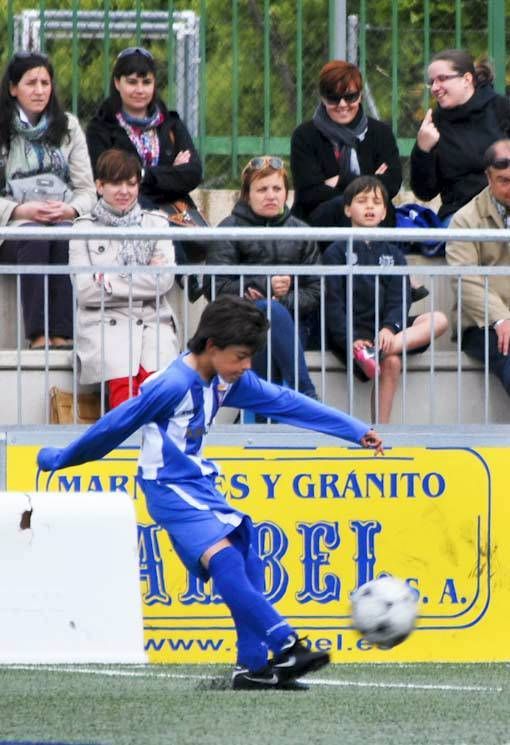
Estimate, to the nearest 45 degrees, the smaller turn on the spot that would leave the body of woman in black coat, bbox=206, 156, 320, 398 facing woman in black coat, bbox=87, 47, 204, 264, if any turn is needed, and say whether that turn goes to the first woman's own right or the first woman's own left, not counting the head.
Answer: approximately 135° to the first woman's own right

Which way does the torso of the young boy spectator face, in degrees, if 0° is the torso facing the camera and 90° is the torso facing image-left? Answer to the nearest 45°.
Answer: approximately 0°

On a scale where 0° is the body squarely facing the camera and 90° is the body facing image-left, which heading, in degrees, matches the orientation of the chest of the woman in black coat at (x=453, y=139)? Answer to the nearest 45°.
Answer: approximately 45°

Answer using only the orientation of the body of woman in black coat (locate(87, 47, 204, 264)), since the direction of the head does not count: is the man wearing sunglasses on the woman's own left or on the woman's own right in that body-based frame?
on the woman's own left

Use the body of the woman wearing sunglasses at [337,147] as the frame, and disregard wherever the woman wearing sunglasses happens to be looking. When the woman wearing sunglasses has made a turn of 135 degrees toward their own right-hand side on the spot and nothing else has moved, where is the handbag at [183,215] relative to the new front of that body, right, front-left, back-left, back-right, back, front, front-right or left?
front-left

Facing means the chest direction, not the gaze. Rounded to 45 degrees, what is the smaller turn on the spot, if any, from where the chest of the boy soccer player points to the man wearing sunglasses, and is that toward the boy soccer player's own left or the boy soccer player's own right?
approximately 90° to the boy soccer player's own left

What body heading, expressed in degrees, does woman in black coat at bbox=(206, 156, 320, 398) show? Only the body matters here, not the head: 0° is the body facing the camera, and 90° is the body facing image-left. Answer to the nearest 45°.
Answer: approximately 0°

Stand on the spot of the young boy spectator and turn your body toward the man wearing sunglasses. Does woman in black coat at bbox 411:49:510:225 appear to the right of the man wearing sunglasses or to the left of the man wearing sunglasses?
left
